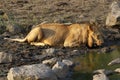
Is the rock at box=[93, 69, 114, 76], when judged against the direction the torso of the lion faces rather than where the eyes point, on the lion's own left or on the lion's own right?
on the lion's own right

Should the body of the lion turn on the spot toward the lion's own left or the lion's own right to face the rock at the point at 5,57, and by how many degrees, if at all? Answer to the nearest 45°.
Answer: approximately 135° to the lion's own right

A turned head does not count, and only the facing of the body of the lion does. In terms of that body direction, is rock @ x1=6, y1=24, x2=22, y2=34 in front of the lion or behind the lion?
behind

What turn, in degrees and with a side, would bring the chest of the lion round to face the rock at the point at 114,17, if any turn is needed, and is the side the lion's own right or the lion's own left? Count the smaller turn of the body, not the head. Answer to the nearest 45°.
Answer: approximately 45° to the lion's own left

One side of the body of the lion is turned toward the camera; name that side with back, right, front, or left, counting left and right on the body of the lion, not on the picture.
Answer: right
